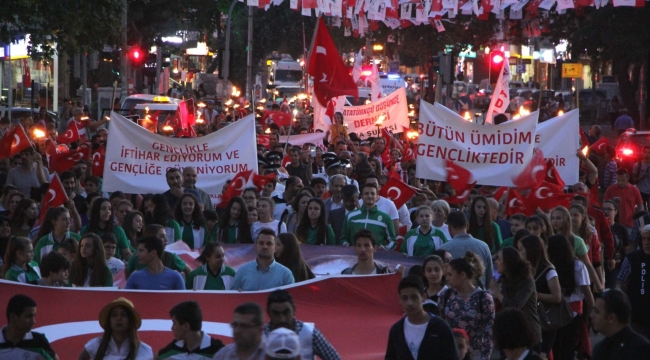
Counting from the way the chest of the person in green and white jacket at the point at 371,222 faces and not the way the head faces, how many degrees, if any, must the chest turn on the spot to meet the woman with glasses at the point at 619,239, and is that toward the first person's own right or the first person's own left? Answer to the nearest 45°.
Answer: approximately 135° to the first person's own left

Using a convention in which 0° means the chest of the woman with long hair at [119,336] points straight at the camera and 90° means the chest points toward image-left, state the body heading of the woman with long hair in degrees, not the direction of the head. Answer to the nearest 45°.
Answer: approximately 0°

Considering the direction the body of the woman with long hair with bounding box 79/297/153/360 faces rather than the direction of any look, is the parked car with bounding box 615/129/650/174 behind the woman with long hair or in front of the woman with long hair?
behind

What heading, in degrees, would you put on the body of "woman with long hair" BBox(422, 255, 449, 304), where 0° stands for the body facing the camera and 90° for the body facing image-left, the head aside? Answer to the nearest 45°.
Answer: approximately 0°

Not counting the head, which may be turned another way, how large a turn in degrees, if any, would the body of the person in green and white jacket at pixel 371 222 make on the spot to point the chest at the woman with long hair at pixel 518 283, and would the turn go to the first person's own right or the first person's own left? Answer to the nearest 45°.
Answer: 0° — they already face them

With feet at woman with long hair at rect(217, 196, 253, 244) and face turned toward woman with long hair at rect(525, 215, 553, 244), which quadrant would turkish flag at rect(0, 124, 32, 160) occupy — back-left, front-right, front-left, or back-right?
back-left

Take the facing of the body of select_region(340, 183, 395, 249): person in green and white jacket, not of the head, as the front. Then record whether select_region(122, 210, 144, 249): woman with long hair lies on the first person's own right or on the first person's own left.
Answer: on the first person's own right
